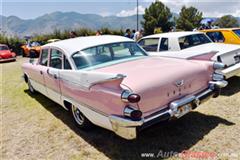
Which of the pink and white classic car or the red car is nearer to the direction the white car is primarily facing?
the red car

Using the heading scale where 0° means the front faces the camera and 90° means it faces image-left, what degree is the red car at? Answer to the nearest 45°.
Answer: approximately 315°

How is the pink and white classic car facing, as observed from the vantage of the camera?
facing away from the viewer and to the left of the viewer

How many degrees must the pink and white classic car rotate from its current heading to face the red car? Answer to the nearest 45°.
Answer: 0° — it already faces it

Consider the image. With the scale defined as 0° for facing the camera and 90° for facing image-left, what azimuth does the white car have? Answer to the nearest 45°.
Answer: approximately 135°

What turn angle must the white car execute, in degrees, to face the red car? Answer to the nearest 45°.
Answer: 0° — it already faces it
